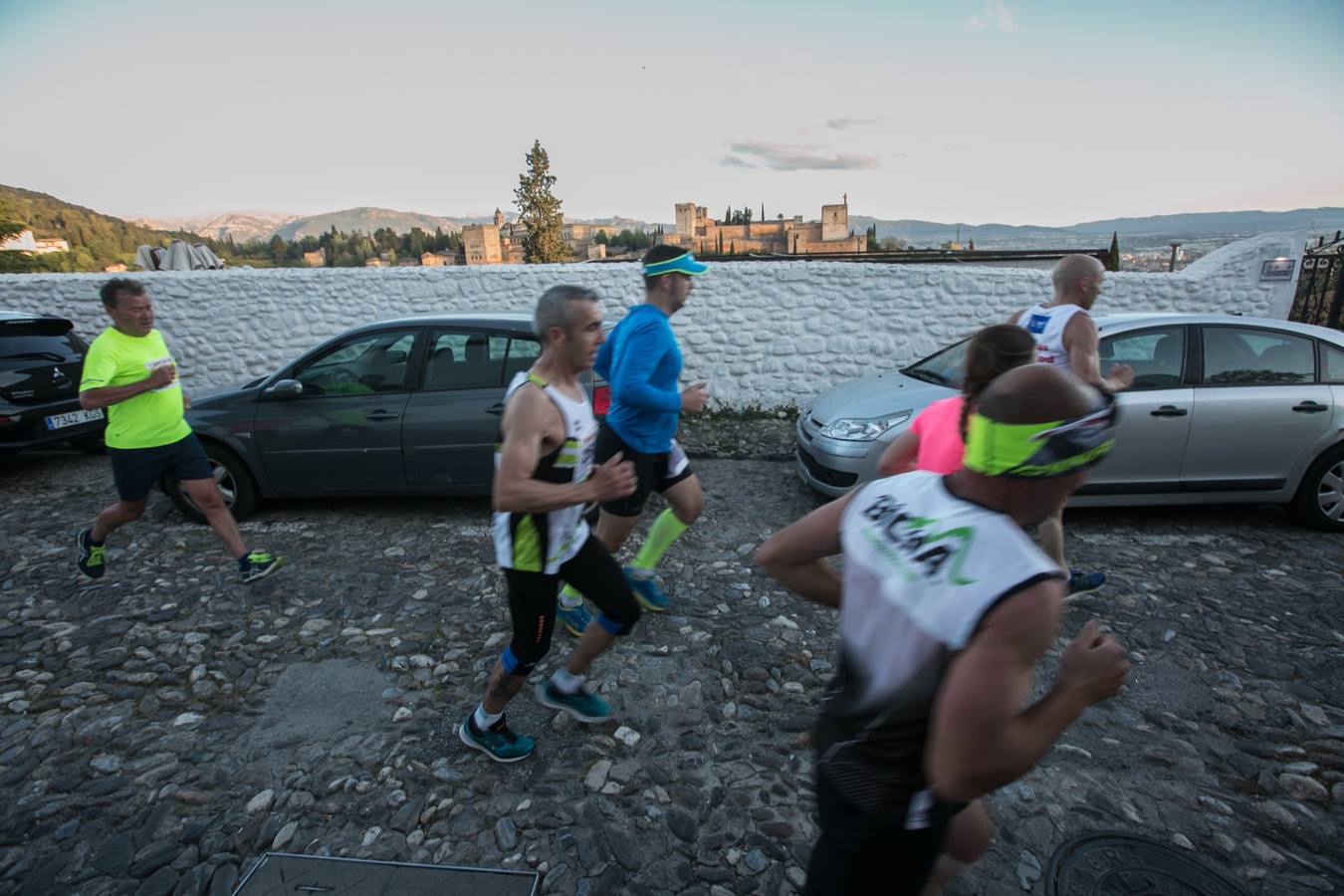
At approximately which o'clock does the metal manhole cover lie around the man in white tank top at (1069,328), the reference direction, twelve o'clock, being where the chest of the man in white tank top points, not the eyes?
The metal manhole cover is roughly at 4 o'clock from the man in white tank top.

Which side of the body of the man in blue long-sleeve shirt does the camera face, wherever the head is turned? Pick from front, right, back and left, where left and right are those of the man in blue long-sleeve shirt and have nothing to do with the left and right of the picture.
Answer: right

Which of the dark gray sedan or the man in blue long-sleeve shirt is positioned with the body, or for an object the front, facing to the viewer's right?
the man in blue long-sleeve shirt

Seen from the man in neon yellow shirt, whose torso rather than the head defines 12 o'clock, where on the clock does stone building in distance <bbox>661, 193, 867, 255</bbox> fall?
The stone building in distance is roughly at 9 o'clock from the man in neon yellow shirt.

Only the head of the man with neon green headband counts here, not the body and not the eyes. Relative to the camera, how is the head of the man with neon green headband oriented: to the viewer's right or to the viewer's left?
to the viewer's right

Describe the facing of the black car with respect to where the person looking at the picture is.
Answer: facing away from the viewer and to the left of the viewer

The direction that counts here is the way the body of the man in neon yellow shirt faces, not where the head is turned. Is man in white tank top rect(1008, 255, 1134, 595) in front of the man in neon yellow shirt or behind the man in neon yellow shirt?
in front

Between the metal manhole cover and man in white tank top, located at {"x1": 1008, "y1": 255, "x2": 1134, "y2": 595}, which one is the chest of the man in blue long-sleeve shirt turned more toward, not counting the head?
the man in white tank top

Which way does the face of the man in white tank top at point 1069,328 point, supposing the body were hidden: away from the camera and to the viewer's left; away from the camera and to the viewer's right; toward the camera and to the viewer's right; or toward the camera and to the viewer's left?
away from the camera and to the viewer's right

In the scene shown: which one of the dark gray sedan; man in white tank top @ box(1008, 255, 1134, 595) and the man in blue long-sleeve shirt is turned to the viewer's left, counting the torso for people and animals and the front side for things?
the dark gray sedan

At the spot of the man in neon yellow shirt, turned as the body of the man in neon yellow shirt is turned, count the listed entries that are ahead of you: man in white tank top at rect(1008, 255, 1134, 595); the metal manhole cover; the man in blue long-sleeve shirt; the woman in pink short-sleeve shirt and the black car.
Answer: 4

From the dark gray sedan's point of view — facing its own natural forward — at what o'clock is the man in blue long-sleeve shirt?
The man in blue long-sleeve shirt is roughly at 8 o'clock from the dark gray sedan.

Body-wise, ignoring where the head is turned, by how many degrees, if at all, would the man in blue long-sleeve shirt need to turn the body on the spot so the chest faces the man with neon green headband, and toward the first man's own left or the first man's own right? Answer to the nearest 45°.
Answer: approximately 90° to the first man's own right

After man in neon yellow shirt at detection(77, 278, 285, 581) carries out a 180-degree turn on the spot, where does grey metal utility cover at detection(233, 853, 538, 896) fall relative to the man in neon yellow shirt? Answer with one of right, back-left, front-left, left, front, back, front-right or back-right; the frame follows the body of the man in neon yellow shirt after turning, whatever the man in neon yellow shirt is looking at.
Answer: back-left

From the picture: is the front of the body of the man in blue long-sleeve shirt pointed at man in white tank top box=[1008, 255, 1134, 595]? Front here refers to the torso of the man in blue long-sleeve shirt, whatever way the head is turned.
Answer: yes

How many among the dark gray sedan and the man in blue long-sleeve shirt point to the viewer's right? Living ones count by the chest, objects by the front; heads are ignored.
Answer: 1
